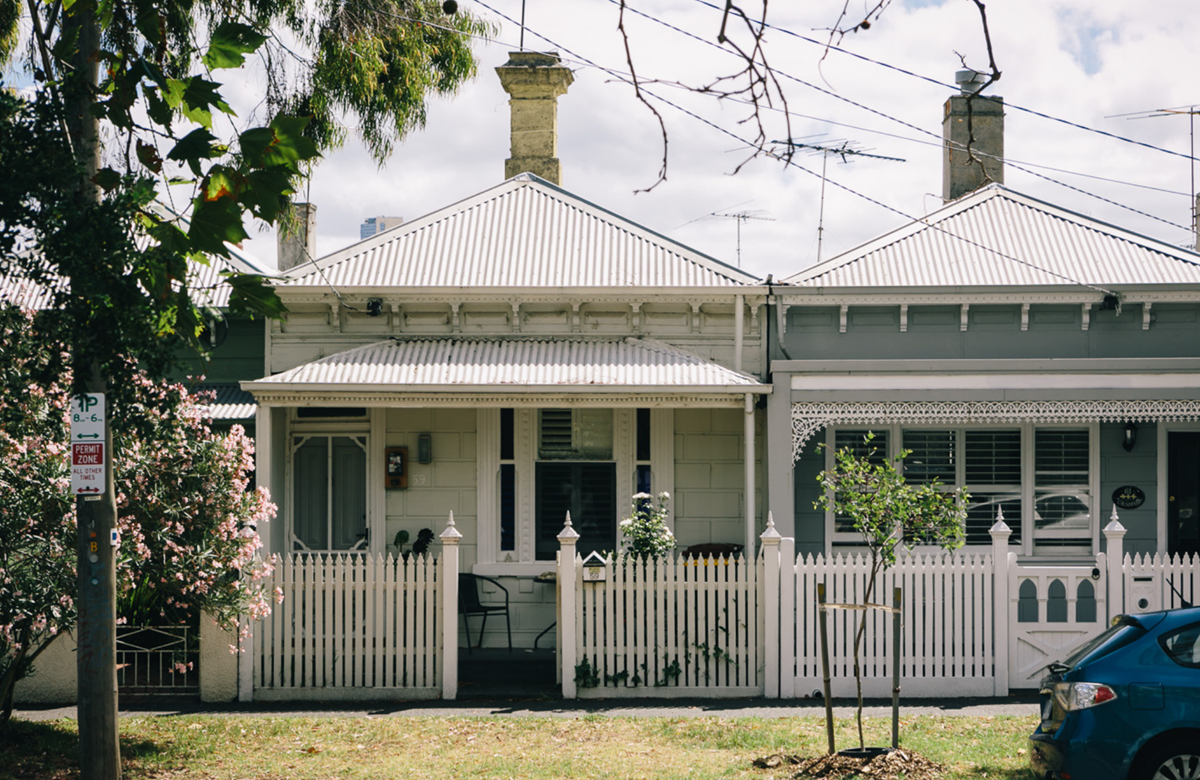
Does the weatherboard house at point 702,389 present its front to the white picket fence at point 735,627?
yes

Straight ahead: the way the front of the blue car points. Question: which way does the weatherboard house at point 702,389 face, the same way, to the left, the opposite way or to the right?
to the right

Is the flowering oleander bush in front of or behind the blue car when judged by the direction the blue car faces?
behind

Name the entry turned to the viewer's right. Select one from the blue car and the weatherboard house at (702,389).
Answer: the blue car

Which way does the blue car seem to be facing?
to the viewer's right

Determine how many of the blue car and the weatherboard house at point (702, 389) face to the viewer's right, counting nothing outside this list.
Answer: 1

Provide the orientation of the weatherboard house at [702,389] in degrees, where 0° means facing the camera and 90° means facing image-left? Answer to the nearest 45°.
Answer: approximately 0°
